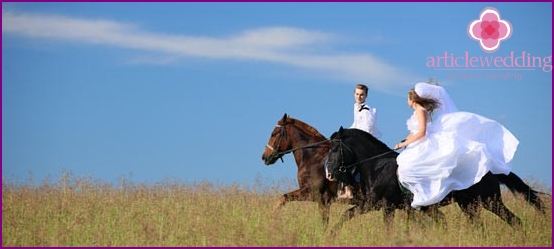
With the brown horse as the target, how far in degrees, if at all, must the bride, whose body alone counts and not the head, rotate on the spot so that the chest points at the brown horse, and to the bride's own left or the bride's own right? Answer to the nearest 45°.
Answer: approximately 45° to the bride's own right

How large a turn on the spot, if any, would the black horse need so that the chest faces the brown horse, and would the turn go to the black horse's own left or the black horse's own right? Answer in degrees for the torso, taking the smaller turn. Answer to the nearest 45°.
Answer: approximately 45° to the black horse's own right

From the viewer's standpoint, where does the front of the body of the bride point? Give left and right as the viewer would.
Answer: facing to the left of the viewer

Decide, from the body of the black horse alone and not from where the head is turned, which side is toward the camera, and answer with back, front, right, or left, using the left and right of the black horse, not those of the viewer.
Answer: left

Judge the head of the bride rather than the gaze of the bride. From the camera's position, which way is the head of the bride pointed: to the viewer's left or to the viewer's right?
to the viewer's left
